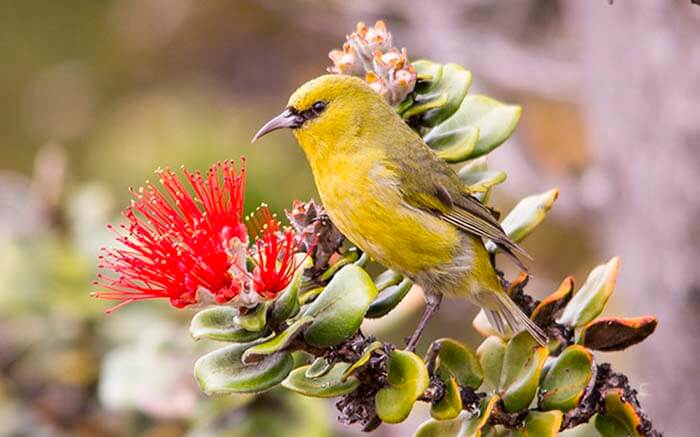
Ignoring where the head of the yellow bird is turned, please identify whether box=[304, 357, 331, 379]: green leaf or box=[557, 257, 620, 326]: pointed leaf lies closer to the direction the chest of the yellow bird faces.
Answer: the green leaf

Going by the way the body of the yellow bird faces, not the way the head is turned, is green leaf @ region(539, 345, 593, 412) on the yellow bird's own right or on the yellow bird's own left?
on the yellow bird's own left

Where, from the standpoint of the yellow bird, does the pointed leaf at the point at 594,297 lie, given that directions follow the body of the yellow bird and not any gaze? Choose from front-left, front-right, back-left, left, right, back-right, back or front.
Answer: back-left

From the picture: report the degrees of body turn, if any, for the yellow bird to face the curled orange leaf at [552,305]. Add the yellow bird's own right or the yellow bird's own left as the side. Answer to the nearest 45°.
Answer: approximately 135° to the yellow bird's own left

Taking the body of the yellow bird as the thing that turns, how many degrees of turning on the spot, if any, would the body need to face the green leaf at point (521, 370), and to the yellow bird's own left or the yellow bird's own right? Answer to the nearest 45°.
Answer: approximately 135° to the yellow bird's own left

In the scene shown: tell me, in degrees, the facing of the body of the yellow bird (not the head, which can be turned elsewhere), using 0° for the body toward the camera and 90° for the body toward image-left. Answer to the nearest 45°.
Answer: approximately 90°

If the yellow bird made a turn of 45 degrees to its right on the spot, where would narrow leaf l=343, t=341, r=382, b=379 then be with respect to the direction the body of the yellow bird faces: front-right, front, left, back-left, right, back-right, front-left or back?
front-left
